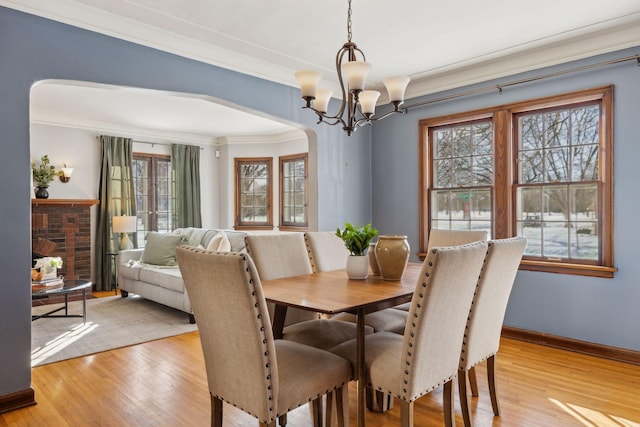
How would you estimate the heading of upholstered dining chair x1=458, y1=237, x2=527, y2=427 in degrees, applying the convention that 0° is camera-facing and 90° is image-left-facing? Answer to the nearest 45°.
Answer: approximately 135°

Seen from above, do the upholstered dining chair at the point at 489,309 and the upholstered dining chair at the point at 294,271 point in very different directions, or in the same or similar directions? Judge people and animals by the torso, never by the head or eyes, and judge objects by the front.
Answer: very different directions

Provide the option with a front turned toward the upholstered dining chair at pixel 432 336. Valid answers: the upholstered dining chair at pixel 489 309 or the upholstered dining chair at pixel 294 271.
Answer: the upholstered dining chair at pixel 294 271

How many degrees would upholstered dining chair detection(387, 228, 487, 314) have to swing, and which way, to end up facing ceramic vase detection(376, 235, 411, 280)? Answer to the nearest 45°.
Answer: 0° — it already faces it

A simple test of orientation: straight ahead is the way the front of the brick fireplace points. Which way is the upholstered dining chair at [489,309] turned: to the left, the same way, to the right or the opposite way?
the opposite way

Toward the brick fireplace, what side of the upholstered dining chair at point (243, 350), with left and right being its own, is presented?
left

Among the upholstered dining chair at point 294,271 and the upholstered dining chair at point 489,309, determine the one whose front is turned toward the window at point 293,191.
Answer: the upholstered dining chair at point 489,309
